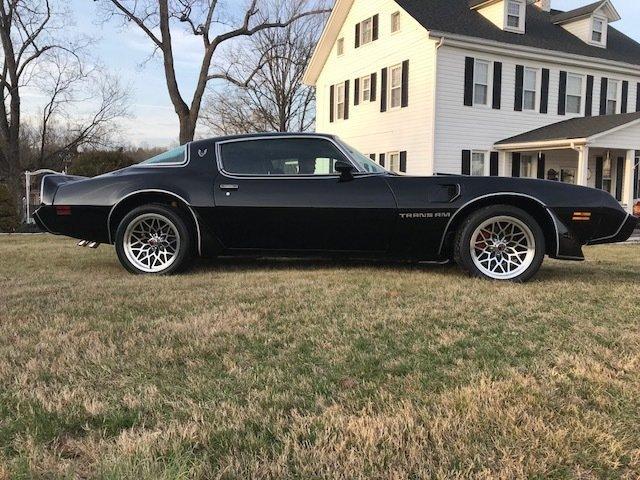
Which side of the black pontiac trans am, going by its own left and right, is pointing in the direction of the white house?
left

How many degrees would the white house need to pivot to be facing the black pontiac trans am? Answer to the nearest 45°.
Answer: approximately 45° to its right

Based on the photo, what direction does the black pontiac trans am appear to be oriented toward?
to the viewer's right

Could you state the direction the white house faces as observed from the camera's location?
facing the viewer and to the right of the viewer

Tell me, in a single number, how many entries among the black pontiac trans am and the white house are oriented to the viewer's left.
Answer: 0
